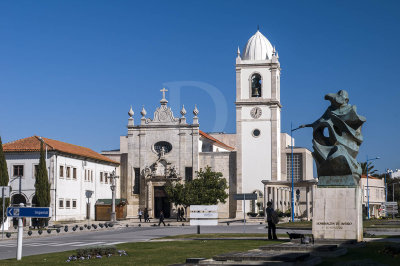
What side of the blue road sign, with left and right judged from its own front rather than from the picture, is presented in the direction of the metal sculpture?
left

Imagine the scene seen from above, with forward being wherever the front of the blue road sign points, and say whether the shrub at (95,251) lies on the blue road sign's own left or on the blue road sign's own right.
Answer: on the blue road sign's own left

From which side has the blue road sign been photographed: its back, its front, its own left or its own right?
front
